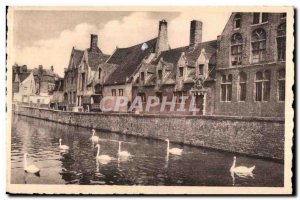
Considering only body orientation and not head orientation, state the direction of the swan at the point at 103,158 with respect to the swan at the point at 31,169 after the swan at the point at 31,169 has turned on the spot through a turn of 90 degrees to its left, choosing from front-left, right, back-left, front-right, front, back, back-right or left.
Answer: left

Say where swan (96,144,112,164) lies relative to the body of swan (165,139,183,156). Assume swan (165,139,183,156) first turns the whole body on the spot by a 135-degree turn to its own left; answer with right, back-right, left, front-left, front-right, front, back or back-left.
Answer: back-right

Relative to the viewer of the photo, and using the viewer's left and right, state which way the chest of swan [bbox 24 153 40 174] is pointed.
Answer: facing to the left of the viewer

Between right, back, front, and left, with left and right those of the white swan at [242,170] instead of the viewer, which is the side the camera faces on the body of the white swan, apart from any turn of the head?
left

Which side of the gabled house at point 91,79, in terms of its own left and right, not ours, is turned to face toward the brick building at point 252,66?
left

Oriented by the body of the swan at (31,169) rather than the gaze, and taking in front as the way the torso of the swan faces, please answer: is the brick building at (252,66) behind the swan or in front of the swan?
behind

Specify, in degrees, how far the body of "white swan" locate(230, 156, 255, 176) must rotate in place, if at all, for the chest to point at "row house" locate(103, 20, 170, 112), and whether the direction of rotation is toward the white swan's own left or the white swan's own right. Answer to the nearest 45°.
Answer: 0° — it already faces it

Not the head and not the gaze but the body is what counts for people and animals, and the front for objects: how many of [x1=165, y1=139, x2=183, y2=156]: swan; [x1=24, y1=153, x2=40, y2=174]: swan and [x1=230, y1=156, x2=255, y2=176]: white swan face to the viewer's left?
3

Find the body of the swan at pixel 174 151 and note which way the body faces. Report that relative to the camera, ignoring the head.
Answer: to the viewer's left

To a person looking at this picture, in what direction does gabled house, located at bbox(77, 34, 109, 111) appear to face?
facing the viewer and to the left of the viewer

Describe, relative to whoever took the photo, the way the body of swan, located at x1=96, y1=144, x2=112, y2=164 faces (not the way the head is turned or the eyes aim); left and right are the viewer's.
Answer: facing to the left of the viewer

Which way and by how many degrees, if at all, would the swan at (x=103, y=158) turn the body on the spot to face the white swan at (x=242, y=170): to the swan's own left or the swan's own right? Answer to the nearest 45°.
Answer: approximately 180°
